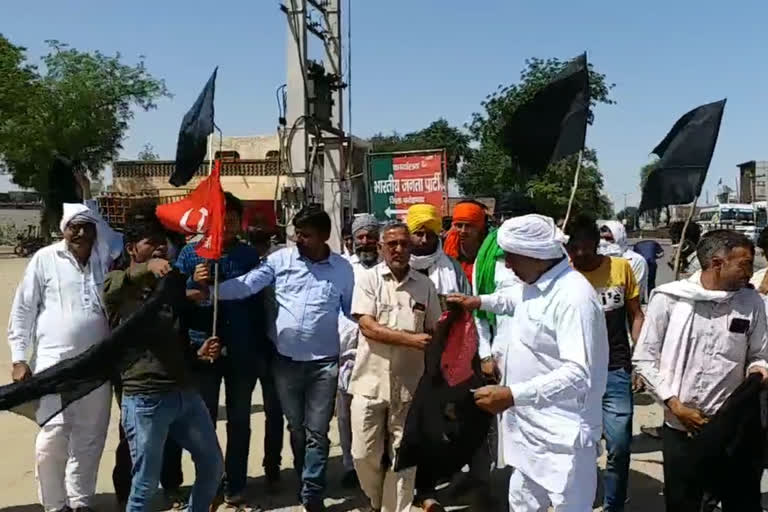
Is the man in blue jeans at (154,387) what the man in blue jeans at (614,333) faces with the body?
no

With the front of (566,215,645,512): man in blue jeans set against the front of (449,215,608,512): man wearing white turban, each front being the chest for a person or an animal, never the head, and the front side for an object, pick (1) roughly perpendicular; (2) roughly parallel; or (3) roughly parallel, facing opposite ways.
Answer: roughly perpendicular

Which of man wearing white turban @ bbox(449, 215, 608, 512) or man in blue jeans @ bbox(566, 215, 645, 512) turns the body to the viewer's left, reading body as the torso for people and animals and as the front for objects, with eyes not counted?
the man wearing white turban

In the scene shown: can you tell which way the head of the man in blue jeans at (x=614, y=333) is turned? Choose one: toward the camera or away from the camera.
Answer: toward the camera

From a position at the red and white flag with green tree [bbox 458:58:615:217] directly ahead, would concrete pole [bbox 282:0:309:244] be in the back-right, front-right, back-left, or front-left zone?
front-left

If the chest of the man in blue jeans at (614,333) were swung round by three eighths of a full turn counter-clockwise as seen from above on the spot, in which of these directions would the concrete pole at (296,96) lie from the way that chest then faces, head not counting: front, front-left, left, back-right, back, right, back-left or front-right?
left

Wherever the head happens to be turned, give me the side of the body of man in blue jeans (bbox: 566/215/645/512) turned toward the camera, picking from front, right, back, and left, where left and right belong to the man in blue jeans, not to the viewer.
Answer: front

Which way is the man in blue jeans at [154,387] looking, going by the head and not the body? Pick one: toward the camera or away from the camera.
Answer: toward the camera

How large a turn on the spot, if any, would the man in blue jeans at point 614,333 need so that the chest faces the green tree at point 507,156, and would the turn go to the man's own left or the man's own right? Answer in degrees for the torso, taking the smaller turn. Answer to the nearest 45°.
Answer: approximately 180°

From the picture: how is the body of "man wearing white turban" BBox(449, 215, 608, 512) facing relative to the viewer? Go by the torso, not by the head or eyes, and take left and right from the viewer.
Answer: facing to the left of the viewer

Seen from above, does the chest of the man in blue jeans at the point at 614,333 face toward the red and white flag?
no

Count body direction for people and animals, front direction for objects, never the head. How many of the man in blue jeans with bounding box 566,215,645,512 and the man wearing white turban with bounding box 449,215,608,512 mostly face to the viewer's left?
1

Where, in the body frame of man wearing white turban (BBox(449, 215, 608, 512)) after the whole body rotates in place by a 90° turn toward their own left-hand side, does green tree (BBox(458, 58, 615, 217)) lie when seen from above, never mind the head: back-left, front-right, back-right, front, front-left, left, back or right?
back

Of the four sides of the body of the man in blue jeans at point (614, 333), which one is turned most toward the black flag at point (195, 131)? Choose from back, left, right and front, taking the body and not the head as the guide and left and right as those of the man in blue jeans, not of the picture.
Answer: right

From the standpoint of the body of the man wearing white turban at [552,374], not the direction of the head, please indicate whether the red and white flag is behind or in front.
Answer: in front

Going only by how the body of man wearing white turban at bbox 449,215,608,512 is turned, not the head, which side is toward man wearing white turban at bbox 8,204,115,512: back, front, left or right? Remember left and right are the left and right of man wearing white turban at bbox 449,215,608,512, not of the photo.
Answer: front

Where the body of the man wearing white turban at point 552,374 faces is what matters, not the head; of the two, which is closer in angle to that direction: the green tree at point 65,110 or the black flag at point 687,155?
the green tree

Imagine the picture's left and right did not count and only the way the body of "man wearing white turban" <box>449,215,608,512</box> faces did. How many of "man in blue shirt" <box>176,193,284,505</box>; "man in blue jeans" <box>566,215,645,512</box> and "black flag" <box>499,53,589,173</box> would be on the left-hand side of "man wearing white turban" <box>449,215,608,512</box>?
0

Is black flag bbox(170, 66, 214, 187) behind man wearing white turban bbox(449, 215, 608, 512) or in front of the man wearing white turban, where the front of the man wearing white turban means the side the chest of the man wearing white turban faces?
in front

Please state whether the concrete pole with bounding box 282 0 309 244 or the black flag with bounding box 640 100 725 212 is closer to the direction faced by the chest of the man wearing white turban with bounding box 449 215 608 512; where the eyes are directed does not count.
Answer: the concrete pole
